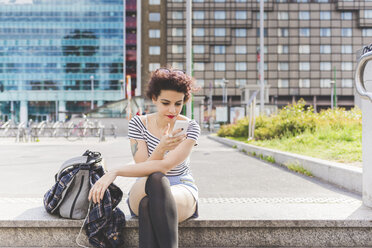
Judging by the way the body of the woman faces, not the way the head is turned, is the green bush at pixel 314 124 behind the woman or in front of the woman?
behind

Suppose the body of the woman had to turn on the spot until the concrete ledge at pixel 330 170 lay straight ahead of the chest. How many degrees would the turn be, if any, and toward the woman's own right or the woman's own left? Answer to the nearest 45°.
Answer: approximately 135° to the woman's own left

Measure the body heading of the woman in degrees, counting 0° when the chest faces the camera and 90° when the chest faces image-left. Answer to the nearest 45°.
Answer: approximately 0°
